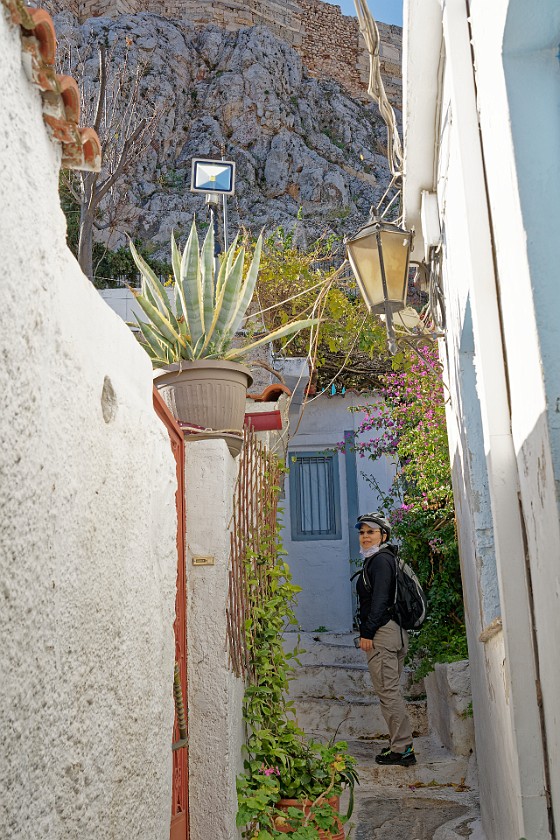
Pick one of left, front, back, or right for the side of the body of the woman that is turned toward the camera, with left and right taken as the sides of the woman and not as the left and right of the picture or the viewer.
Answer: left

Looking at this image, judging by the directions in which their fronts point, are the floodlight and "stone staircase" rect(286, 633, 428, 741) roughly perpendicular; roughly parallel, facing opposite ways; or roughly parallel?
roughly parallel

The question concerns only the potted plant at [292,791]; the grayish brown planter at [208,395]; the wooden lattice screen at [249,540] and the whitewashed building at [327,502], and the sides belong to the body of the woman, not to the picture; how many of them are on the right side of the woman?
1

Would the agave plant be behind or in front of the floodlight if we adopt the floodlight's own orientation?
in front

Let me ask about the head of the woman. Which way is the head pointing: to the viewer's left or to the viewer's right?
to the viewer's left

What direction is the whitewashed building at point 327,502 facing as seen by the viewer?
toward the camera

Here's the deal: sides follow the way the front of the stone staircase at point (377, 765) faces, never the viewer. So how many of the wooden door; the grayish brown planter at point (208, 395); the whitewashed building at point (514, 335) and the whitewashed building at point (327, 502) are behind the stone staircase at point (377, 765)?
1

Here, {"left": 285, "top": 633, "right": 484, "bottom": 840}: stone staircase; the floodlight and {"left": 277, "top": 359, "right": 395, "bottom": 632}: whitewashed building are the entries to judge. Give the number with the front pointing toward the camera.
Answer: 3

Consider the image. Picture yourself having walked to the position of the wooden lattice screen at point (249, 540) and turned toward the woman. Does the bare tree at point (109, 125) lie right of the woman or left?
left

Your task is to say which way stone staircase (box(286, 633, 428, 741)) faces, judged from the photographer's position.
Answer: facing the viewer

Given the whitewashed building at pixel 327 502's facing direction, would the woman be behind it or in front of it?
in front

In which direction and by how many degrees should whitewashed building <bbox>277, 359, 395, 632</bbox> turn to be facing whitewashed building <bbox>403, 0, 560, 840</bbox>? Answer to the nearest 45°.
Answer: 0° — it already faces it

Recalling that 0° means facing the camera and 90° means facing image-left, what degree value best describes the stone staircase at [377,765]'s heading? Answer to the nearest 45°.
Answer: approximately 0°
